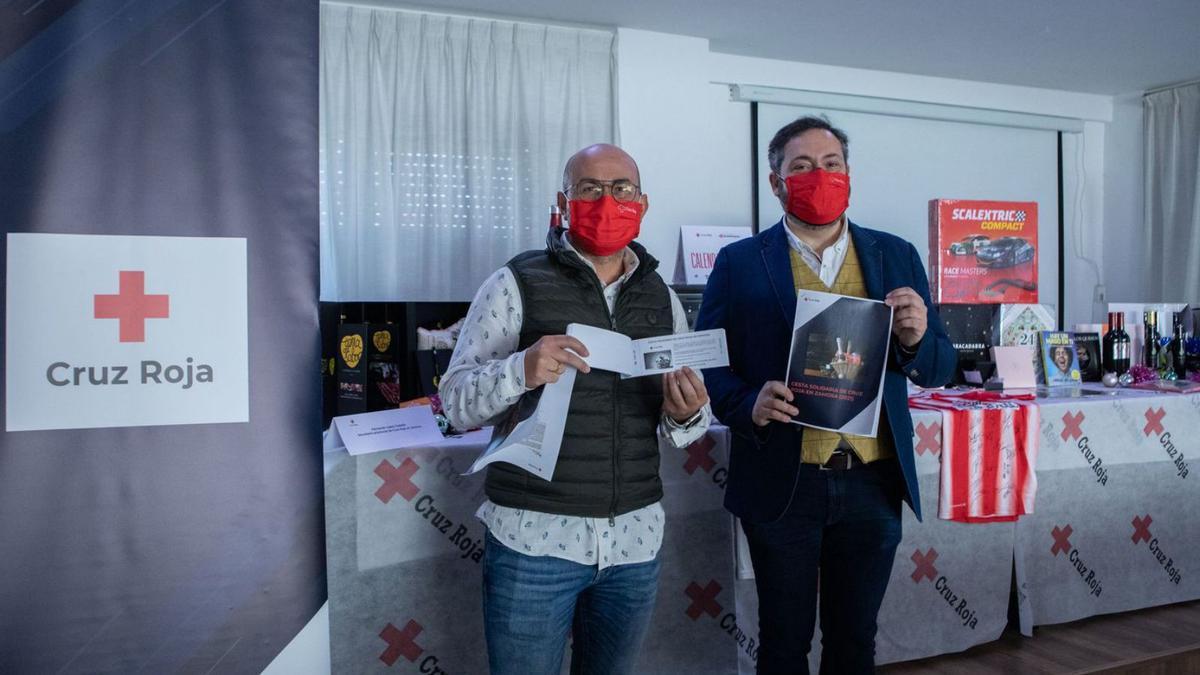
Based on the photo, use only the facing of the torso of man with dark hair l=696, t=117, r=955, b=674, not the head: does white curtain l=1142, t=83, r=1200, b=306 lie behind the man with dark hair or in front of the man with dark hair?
behind

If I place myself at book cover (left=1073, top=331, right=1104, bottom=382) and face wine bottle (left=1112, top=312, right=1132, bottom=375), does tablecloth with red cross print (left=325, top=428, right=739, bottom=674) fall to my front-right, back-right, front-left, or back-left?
back-right

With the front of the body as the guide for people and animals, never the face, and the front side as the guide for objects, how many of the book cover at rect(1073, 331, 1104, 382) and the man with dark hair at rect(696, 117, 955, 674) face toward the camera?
2

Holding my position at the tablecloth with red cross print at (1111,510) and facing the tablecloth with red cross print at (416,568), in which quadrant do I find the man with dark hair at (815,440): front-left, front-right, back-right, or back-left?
front-left

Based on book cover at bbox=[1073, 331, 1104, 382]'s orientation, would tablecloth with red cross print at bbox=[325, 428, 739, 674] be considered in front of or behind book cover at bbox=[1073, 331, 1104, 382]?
in front

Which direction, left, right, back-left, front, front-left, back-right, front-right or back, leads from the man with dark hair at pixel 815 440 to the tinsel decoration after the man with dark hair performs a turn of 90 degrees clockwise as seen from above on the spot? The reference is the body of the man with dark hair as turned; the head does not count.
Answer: back-right

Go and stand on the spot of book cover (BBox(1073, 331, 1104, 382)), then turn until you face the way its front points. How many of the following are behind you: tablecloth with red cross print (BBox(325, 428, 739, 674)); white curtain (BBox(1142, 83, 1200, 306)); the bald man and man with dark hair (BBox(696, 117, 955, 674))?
1

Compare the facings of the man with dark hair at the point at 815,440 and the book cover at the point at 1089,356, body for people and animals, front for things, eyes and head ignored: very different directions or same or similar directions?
same or similar directions

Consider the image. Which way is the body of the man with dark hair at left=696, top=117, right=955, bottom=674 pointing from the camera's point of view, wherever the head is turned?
toward the camera

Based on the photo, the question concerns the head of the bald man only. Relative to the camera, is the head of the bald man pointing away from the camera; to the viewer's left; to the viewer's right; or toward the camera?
toward the camera
